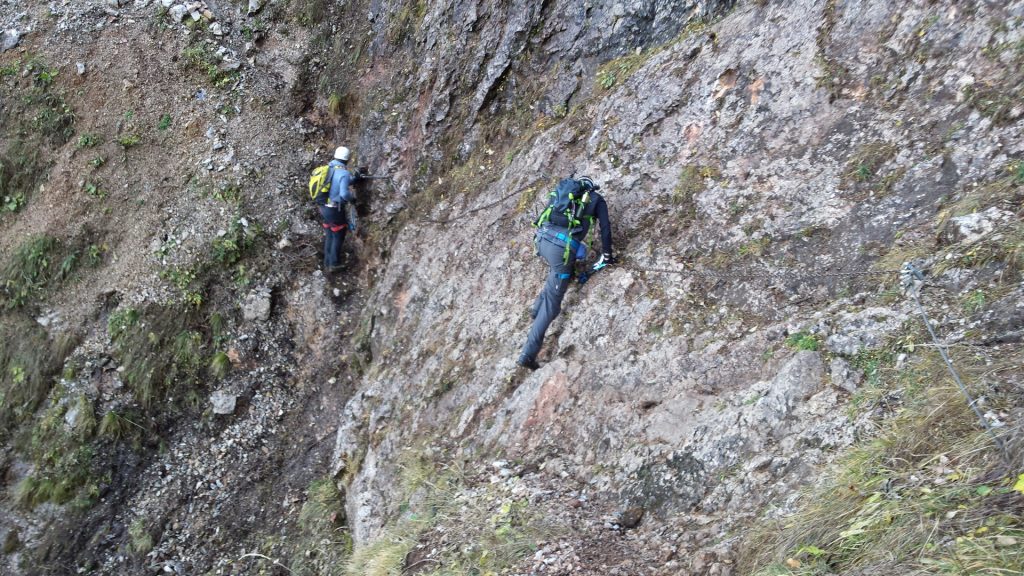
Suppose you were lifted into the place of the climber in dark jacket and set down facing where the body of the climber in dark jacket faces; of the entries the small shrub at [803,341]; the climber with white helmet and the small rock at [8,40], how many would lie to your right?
1

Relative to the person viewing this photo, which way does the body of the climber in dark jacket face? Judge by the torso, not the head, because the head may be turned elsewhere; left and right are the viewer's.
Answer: facing away from the viewer and to the right of the viewer

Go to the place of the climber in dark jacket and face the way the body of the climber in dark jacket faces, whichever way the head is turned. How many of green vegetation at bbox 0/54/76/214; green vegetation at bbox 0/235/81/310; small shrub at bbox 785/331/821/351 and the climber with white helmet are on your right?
1

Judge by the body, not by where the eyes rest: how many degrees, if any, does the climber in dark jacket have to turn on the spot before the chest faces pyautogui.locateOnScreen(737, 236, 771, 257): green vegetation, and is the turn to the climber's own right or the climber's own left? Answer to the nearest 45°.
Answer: approximately 45° to the climber's own right

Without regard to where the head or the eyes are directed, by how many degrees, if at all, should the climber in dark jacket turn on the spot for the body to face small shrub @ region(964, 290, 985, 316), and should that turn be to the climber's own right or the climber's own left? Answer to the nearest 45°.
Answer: approximately 90° to the climber's own right

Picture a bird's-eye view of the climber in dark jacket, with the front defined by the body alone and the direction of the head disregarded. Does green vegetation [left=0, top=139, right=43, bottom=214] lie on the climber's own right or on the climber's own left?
on the climber's own left

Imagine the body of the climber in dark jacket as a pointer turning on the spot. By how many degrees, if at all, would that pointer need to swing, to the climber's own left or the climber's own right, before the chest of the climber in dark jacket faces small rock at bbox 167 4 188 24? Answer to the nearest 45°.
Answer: approximately 90° to the climber's own left

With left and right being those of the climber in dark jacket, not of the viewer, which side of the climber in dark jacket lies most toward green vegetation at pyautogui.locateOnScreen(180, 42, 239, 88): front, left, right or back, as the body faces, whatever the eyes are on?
left

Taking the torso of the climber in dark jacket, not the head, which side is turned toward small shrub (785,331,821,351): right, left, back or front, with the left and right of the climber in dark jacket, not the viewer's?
right

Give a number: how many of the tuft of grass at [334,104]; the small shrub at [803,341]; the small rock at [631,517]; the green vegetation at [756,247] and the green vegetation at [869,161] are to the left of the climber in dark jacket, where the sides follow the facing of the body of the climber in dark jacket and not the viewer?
1
